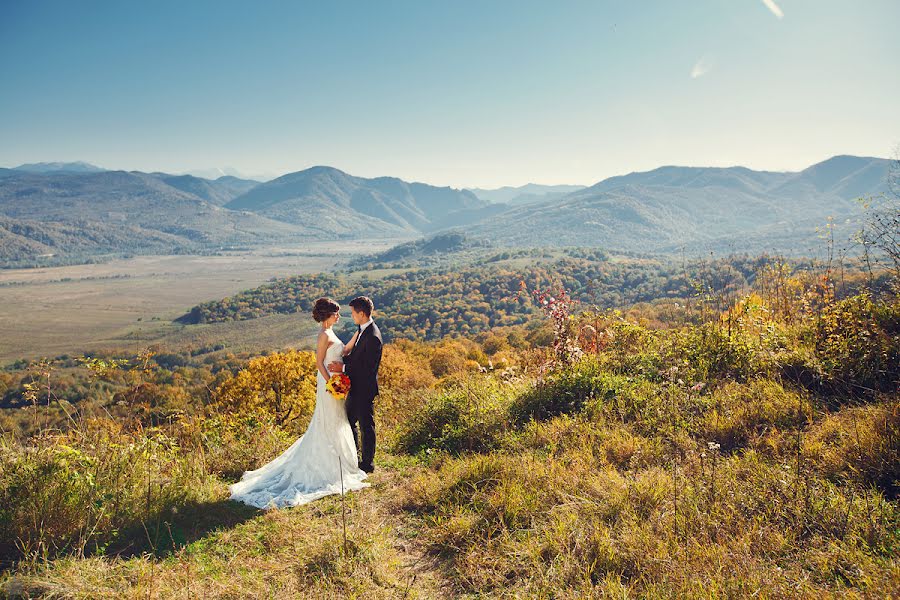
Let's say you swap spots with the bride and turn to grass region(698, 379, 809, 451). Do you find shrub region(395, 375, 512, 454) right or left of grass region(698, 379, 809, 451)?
left

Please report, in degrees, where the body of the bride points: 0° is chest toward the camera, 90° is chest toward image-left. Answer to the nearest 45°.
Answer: approximately 270°

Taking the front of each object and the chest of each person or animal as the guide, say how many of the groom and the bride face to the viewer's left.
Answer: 1

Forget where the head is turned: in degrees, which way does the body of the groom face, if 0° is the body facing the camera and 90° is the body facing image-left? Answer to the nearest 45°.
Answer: approximately 90°

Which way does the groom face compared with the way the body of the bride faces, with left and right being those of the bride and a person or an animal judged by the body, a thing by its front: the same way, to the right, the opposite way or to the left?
the opposite way

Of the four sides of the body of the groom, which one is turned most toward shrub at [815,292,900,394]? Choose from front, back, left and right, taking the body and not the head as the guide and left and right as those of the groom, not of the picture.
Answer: back

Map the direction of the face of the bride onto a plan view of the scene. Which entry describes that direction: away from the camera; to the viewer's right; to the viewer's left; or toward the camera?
to the viewer's right

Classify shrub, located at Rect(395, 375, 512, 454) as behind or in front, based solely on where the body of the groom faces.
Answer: behind

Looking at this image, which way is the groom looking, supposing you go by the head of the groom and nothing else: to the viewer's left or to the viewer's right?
to the viewer's left

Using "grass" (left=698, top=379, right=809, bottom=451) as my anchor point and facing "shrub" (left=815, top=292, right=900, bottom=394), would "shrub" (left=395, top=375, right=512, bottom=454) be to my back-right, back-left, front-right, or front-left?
back-left
